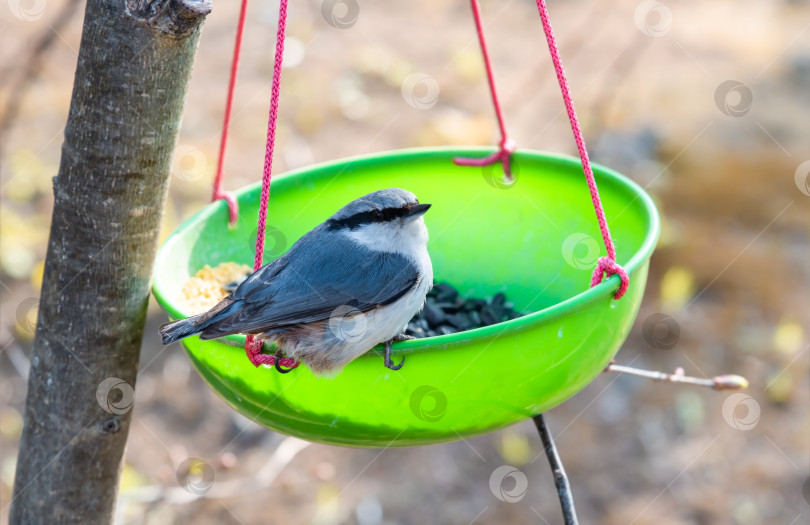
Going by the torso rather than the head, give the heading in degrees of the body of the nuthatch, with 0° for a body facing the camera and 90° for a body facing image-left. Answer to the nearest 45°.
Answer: approximately 270°
